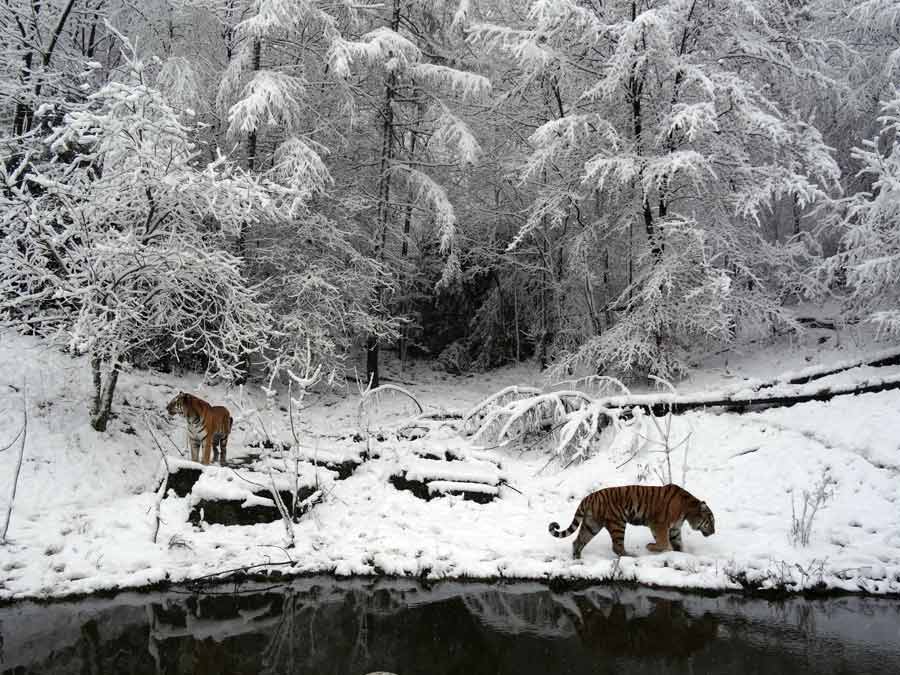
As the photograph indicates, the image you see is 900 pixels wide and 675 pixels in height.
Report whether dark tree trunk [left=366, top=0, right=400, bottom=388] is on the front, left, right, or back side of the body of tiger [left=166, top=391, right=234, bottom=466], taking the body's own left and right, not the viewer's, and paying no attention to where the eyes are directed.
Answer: back

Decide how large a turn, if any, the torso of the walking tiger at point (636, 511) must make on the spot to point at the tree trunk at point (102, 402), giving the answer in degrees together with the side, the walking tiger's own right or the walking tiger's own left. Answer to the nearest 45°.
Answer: approximately 180°

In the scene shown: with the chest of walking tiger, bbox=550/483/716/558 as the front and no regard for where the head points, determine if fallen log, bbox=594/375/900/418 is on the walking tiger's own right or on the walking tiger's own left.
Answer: on the walking tiger's own left

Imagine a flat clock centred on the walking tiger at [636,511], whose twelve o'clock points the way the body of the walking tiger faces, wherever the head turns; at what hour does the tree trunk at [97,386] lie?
The tree trunk is roughly at 6 o'clock from the walking tiger.

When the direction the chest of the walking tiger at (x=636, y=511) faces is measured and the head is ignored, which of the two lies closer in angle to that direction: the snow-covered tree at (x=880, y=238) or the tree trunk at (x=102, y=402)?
the snow-covered tree

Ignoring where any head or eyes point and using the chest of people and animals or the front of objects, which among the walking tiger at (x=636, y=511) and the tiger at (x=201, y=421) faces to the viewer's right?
the walking tiger

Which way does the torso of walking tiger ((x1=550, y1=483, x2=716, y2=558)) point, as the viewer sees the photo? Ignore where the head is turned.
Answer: to the viewer's right

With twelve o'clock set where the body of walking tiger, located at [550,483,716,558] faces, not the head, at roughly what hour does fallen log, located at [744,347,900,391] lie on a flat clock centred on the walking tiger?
The fallen log is roughly at 10 o'clock from the walking tiger.

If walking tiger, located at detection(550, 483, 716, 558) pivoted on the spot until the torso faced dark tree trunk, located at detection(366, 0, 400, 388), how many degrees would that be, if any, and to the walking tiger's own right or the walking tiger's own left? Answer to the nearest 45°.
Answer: approximately 135° to the walking tiger's own left

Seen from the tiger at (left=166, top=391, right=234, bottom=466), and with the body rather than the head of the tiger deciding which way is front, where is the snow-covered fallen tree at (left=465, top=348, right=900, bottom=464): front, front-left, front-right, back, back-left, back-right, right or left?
back-left

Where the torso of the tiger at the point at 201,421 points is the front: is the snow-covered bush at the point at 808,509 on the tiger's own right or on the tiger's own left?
on the tiger's own left
